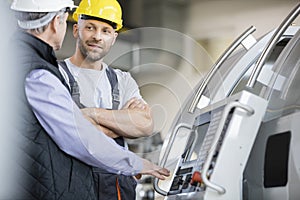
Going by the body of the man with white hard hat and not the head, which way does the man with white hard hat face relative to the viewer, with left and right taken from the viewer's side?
facing away from the viewer and to the right of the viewer

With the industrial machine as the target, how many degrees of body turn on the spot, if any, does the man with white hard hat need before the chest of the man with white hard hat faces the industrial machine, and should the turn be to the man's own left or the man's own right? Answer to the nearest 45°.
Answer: approximately 45° to the man's own right

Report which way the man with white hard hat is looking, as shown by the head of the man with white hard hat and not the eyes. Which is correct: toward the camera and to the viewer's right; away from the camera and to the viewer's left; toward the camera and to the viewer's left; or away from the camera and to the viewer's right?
away from the camera and to the viewer's right
